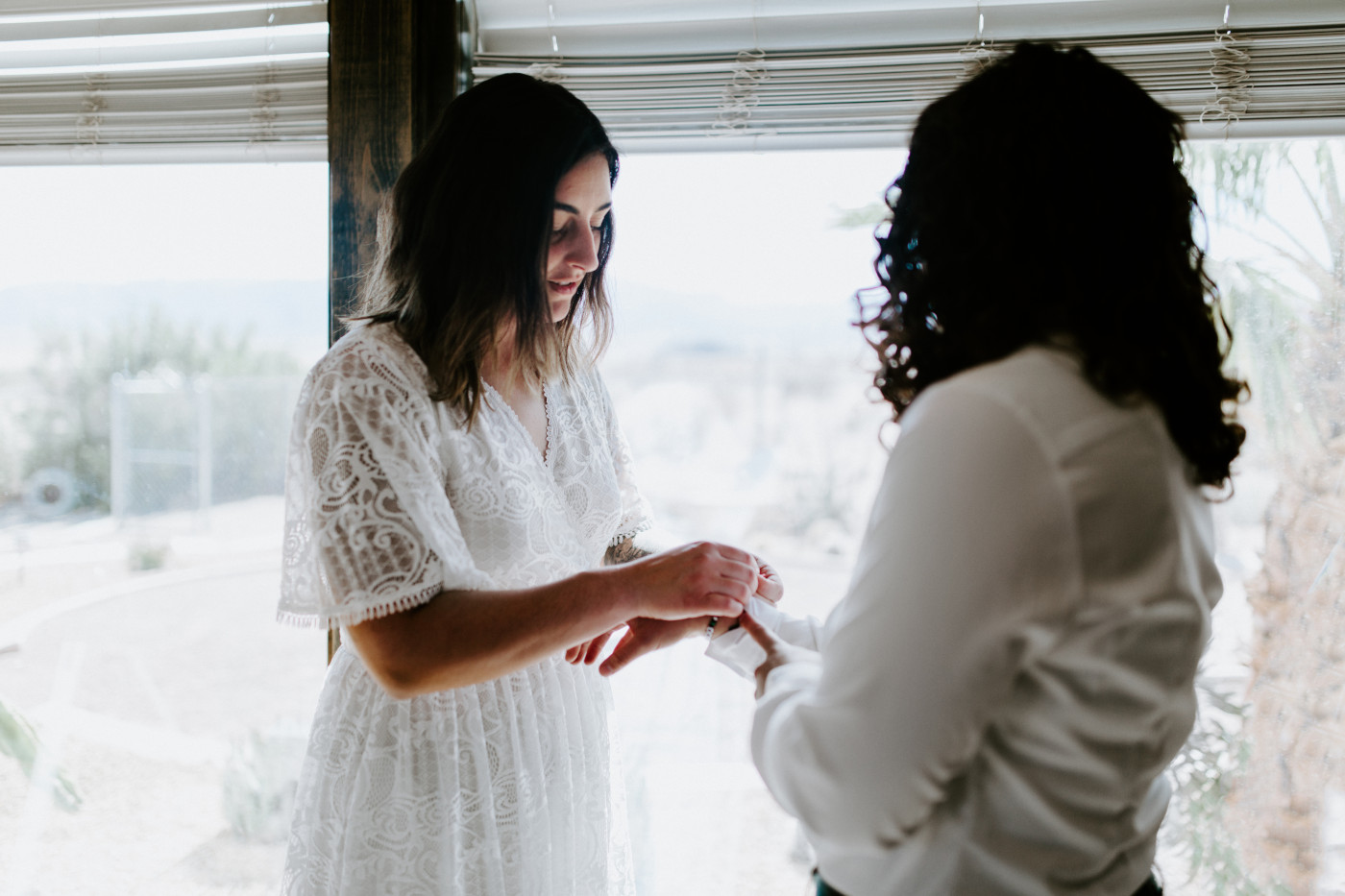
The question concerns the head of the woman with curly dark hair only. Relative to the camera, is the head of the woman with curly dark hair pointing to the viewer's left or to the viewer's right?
to the viewer's left

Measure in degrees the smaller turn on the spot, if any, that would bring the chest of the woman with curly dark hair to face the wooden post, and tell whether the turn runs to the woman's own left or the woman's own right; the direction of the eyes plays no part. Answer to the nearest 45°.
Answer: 0° — they already face it

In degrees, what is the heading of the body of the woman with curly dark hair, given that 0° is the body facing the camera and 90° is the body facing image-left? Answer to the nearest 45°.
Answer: approximately 135°

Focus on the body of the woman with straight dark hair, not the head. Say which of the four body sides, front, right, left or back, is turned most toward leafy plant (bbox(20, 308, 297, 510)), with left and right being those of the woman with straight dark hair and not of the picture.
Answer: back

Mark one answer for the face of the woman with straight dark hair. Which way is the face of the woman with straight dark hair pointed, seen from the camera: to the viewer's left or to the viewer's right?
to the viewer's right

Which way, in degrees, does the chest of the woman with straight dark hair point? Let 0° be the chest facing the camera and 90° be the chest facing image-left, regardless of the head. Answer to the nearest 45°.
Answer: approximately 315°

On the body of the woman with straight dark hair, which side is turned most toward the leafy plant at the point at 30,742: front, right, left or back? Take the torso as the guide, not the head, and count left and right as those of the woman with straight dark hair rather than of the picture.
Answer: back

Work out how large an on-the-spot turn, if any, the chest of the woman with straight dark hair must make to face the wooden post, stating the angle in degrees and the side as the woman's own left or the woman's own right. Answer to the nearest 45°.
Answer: approximately 135° to the woman's own left
